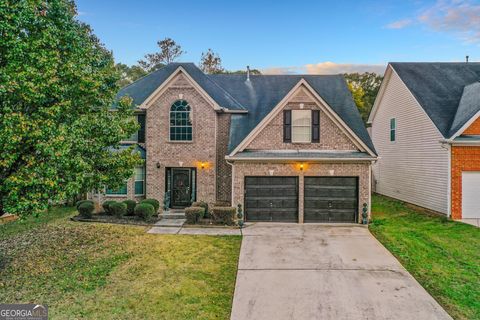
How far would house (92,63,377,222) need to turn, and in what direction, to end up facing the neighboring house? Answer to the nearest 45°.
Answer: approximately 90° to its left

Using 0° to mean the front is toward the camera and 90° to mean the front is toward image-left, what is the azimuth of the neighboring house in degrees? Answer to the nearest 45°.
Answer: approximately 315°

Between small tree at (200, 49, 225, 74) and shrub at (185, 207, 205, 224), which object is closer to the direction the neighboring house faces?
the shrub

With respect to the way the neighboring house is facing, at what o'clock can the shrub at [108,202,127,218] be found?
The shrub is roughly at 3 o'clock from the neighboring house.

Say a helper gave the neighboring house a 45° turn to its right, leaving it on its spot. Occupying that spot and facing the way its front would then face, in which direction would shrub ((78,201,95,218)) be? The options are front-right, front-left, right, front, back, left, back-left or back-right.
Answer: front-right

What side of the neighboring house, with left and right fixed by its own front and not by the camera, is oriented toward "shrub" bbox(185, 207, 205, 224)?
right

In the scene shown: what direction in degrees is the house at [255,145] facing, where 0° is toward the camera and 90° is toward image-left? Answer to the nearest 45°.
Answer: approximately 0°

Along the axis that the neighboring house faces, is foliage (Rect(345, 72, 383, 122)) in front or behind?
behind

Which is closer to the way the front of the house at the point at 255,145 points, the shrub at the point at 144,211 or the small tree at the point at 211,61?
the shrub

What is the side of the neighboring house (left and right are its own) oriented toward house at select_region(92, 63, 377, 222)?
right

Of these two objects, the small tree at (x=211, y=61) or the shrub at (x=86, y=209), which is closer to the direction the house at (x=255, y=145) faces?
the shrub
